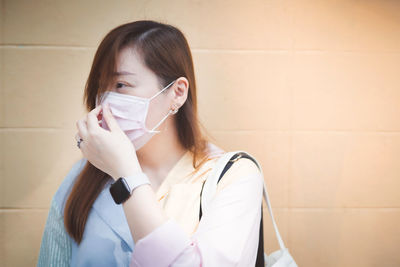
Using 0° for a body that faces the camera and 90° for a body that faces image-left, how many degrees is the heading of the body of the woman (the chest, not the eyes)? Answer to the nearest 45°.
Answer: approximately 45°
